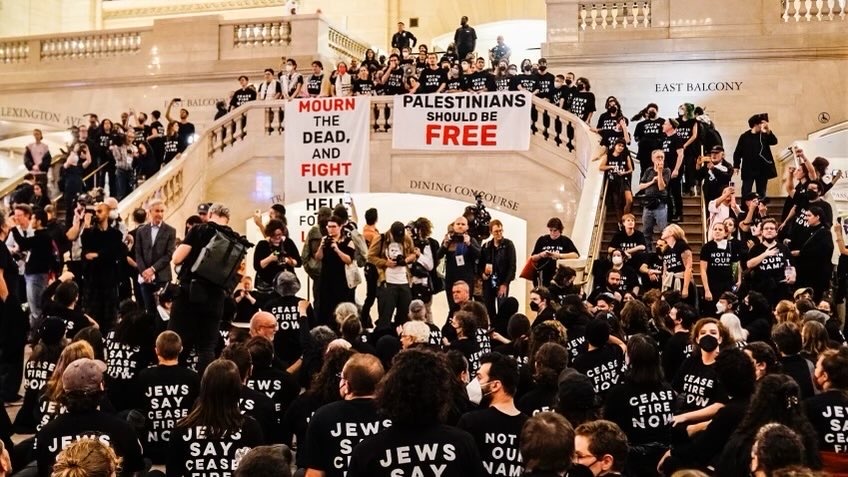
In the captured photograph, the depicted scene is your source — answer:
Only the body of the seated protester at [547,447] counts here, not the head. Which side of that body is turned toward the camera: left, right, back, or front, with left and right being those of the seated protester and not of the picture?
back

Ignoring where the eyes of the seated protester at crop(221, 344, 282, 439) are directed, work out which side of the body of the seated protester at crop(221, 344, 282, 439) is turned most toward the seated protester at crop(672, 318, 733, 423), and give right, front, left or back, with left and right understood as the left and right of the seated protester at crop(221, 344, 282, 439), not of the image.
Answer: right

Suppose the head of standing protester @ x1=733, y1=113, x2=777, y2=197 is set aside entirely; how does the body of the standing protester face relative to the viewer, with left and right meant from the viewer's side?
facing the viewer and to the right of the viewer

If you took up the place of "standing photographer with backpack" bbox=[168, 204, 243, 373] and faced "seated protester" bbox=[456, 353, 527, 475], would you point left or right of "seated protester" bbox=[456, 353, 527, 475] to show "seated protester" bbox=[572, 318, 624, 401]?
left

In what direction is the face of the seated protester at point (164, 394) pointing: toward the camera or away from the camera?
away from the camera

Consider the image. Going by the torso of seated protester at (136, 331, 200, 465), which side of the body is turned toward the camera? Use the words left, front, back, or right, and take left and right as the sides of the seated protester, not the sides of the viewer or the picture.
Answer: back

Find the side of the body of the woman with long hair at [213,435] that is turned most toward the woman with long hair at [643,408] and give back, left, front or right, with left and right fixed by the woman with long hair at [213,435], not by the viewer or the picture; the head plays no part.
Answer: right

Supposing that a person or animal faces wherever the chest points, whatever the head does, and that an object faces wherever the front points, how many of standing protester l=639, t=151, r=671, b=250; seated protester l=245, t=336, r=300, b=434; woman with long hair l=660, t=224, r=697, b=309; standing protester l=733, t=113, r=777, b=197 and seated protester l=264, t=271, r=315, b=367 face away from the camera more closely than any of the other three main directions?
2

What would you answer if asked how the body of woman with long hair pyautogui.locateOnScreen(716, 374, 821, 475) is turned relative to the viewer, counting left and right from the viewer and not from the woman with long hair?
facing away from the viewer

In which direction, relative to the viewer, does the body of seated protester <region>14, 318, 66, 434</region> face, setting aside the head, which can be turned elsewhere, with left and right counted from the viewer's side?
facing away from the viewer and to the right of the viewer

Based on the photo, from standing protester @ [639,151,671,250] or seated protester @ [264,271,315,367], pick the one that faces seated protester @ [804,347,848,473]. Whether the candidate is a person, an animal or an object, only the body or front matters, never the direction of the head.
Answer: the standing protester

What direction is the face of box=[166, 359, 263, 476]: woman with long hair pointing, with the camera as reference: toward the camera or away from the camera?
away from the camera

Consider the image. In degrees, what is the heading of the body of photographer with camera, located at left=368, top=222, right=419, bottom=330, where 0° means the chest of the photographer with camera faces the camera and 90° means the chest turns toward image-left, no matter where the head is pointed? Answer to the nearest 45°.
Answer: approximately 0°
